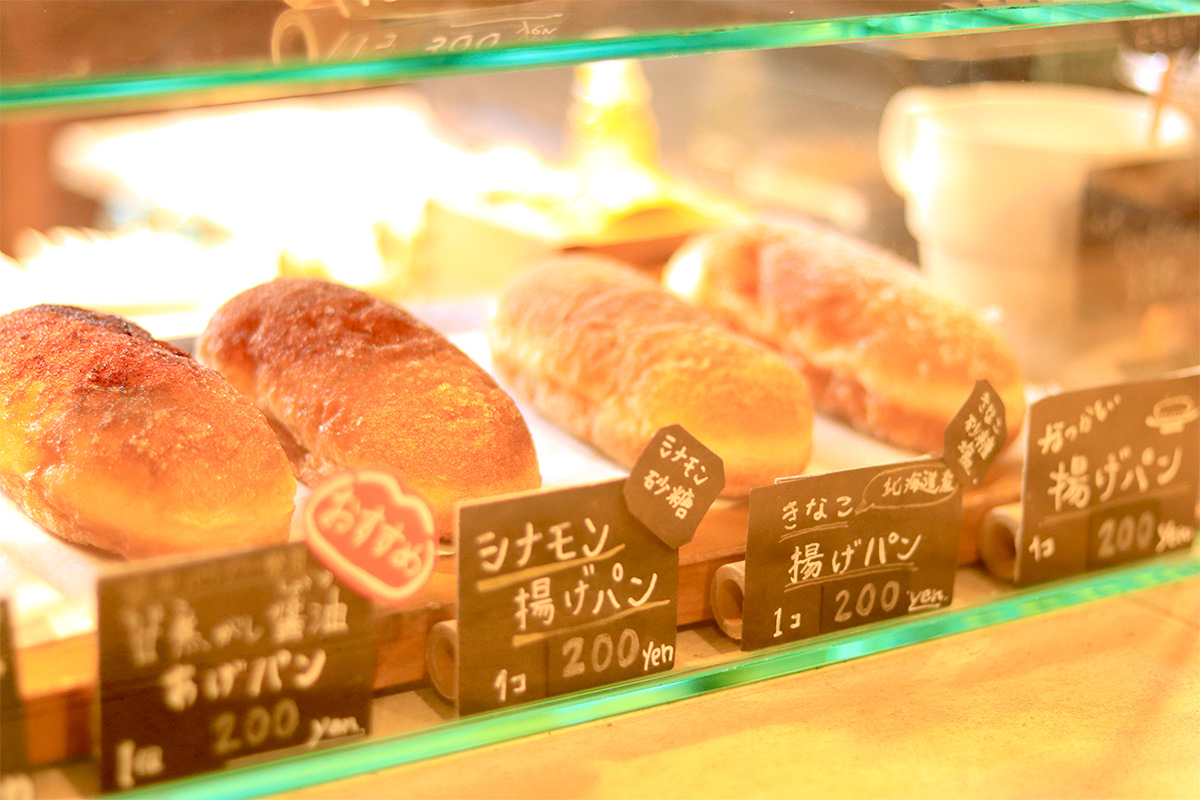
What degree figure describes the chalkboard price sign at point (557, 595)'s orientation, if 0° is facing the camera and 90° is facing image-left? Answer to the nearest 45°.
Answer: approximately 315°

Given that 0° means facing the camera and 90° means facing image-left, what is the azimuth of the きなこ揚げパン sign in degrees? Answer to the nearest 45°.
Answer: approximately 315°

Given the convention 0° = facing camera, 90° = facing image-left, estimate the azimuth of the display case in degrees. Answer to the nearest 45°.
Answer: approximately 315°
